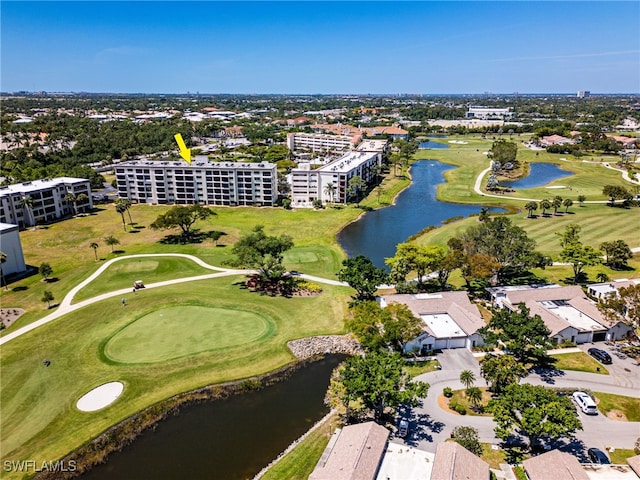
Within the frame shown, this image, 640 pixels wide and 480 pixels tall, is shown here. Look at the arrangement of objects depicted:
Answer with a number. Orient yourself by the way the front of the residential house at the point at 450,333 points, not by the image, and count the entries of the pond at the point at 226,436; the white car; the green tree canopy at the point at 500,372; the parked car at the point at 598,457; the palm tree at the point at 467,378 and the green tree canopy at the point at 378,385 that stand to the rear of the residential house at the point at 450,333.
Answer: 0

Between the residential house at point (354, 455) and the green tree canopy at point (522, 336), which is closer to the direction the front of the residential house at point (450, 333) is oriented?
the residential house

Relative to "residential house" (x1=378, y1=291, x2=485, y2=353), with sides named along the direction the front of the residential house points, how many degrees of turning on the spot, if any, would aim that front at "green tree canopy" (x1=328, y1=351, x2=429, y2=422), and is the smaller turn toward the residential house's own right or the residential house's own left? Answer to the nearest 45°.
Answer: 0° — it already faces it

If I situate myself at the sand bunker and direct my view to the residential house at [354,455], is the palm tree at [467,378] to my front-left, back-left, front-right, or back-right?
front-left

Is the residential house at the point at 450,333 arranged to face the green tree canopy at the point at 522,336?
no

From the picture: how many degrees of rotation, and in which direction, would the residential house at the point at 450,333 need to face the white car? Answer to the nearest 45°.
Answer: approximately 45° to its left

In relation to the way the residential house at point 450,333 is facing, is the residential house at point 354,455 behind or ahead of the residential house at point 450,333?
ahead

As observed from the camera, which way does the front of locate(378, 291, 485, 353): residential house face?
facing the viewer

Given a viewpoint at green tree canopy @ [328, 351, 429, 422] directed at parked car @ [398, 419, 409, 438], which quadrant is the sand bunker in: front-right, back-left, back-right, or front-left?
back-right

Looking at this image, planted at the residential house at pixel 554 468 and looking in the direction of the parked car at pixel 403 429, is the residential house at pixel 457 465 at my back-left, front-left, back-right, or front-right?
front-left

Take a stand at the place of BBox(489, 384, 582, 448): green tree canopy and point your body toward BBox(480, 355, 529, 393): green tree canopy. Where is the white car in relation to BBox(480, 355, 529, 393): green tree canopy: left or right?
right

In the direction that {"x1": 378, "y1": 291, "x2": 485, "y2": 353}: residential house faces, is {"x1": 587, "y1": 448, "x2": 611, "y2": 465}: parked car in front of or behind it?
in front

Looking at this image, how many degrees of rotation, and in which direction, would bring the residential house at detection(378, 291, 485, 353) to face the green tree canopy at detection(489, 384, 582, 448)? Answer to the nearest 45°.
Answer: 0° — it already faces it

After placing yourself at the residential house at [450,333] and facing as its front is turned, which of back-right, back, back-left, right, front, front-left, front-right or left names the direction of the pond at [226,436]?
front-right

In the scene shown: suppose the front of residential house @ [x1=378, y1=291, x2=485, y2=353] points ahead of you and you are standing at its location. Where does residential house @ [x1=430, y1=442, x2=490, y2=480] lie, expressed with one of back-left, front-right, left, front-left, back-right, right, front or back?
front

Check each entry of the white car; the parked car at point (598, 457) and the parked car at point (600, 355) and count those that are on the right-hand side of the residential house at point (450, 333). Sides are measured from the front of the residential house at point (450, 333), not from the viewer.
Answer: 0

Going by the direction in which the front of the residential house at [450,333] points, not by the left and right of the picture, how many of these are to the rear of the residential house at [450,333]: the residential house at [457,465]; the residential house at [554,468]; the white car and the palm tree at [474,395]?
0

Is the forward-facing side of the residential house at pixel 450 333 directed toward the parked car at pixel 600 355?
no
